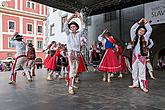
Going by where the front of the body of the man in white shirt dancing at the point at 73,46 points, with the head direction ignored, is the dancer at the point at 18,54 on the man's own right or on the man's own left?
on the man's own right

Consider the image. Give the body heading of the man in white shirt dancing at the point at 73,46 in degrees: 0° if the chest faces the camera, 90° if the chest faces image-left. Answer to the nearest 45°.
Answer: approximately 0°

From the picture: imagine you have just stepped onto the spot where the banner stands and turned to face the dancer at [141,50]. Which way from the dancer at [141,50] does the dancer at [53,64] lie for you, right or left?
right

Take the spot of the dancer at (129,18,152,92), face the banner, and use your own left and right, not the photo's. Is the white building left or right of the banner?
left

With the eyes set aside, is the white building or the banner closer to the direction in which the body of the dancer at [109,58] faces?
the white building

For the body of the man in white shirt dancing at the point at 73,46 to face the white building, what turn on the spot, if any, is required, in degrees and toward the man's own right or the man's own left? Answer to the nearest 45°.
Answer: approximately 180°
